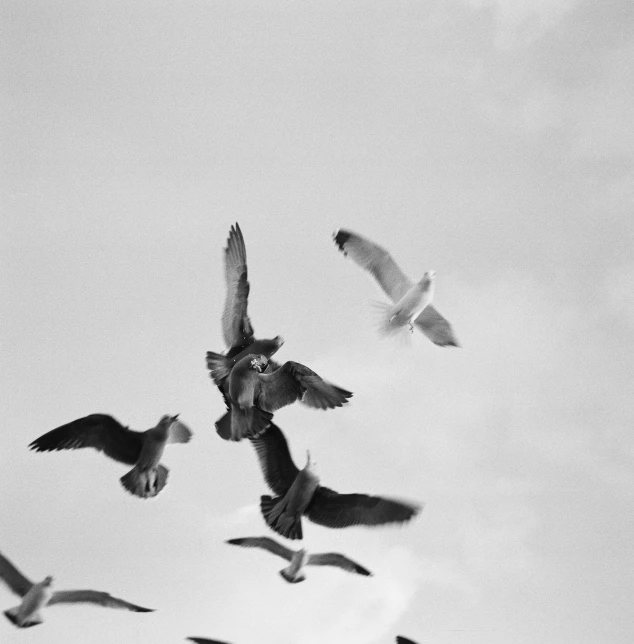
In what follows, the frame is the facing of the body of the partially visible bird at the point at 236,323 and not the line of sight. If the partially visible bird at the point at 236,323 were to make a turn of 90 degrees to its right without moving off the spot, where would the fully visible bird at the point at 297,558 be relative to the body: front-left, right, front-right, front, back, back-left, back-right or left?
left

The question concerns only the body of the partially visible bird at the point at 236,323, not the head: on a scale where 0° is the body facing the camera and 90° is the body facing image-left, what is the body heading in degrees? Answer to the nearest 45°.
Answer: approximately 270°

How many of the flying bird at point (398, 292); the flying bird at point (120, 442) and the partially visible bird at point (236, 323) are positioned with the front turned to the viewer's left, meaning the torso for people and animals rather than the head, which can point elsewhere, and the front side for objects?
0

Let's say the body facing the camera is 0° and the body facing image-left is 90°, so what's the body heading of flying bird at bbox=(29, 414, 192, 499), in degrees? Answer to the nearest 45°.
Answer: approximately 315°

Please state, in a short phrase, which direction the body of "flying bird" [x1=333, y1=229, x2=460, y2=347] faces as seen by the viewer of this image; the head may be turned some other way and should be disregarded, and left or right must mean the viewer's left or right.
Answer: facing the viewer and to the right of the viewer

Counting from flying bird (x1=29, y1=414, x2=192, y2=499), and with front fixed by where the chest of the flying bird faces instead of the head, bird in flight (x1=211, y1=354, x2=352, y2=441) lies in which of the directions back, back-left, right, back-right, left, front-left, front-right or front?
front

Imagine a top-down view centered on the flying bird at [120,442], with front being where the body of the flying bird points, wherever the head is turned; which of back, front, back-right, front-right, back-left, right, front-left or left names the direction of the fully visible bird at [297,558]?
front-left
